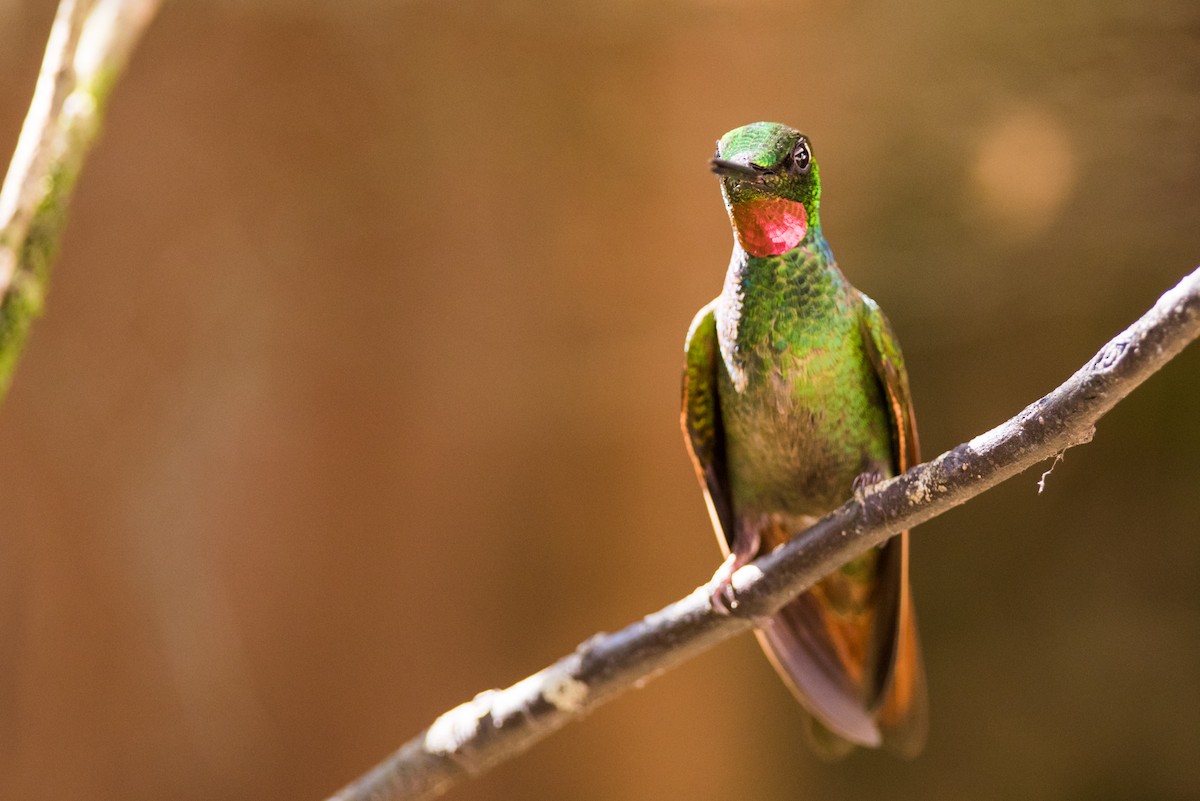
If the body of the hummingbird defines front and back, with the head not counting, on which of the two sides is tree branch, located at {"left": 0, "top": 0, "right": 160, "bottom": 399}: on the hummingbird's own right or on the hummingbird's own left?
on the hummingbird's own right

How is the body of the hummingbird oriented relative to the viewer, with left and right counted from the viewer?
facing the viewer
